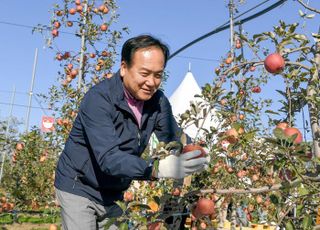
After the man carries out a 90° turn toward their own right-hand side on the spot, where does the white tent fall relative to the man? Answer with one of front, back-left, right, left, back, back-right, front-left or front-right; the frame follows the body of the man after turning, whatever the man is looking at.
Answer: back-right

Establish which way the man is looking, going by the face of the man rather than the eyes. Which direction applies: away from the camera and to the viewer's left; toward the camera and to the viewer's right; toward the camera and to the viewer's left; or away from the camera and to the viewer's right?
toward the camera and to the viewer's right

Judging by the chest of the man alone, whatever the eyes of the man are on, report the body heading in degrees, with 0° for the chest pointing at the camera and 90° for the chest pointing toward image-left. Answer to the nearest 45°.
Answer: approximately 315°
